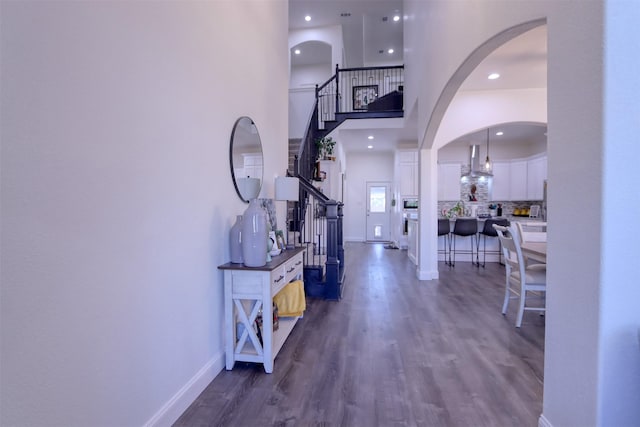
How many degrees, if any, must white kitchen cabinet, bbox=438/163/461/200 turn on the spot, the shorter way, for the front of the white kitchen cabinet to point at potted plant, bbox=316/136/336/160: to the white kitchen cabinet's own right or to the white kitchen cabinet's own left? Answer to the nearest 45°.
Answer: approximately 45° to the white kitchen cabinet's own right

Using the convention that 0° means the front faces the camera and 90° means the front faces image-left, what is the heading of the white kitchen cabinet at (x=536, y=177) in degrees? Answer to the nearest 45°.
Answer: approximately 45°

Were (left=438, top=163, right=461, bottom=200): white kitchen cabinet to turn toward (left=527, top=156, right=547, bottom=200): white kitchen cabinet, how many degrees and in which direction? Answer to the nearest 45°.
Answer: approximately 90° to its left

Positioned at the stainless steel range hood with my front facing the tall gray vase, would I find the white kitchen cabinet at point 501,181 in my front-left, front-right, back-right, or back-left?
back-left

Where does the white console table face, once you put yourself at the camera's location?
facing to the right of the viewer
